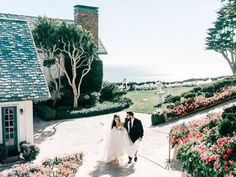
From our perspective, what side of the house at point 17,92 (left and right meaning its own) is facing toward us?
front

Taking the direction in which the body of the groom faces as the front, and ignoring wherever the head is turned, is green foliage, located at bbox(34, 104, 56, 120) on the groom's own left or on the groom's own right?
on the groom's own right

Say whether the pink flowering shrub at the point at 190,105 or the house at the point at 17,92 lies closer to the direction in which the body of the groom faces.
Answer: the house

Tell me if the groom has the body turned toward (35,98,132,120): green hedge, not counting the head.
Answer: no

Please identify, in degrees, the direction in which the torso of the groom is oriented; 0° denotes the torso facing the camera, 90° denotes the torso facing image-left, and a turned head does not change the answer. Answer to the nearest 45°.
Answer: approximately 45°

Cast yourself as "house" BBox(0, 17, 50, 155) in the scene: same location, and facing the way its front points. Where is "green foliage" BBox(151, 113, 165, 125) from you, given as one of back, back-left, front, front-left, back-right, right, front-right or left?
left

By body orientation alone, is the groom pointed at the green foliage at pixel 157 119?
no

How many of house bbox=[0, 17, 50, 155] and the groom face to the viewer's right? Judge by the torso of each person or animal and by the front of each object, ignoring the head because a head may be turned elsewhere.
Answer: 0

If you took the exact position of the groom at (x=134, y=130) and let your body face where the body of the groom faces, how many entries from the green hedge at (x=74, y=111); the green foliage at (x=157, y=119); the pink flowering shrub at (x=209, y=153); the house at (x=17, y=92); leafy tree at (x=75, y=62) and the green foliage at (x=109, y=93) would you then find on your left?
1

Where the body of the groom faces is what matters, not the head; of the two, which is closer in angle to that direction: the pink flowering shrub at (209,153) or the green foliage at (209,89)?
the pink flowering shrub

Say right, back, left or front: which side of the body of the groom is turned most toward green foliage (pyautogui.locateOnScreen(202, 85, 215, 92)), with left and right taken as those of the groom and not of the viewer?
back

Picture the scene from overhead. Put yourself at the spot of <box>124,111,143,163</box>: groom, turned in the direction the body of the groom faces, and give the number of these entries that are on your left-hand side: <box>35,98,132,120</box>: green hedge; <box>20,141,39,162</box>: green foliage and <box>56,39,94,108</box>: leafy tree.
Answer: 0
